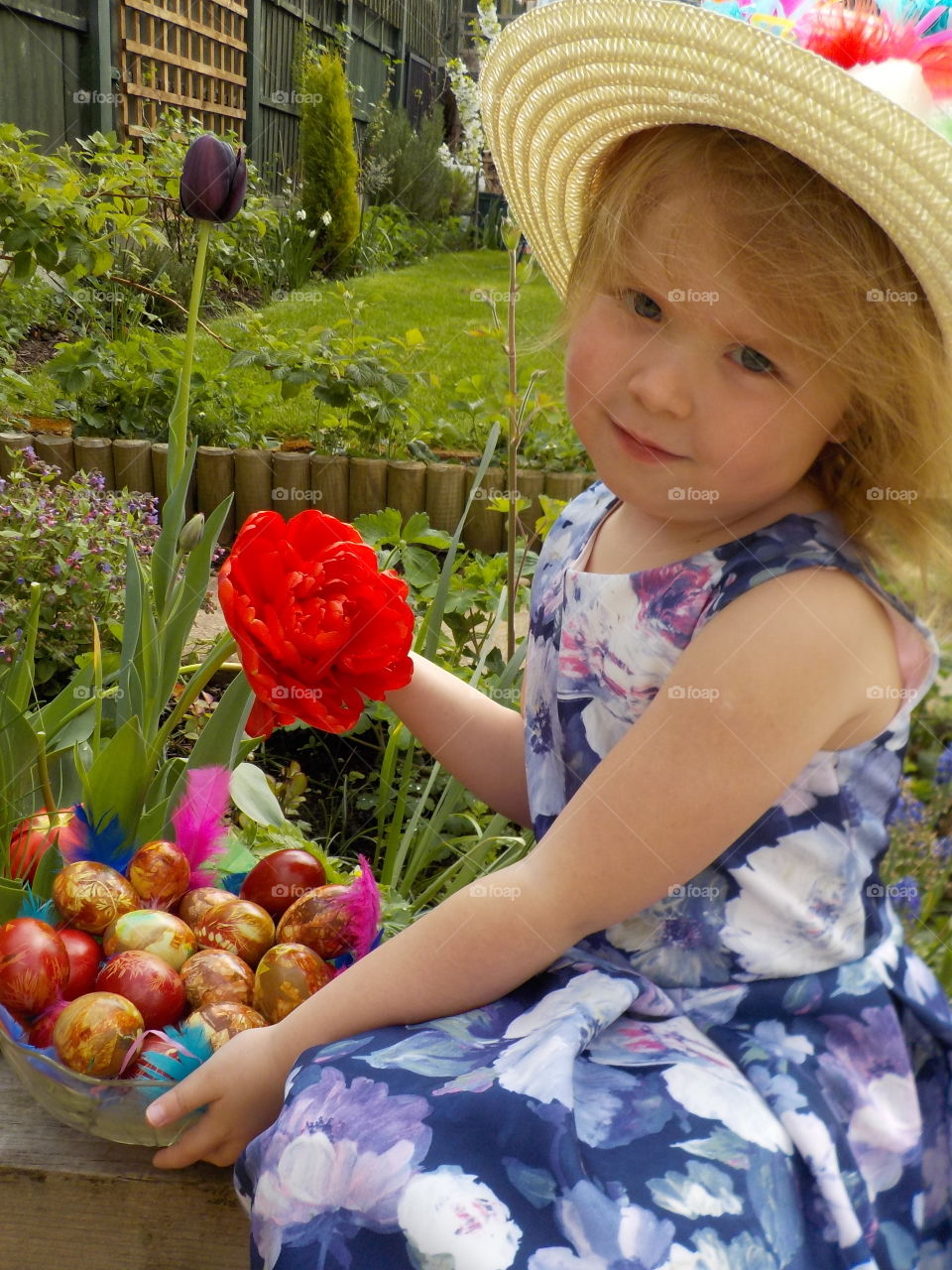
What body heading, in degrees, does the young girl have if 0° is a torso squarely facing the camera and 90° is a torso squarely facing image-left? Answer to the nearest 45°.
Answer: approximately 45°

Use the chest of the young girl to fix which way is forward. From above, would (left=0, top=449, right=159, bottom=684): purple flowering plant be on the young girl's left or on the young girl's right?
on the young girl's right

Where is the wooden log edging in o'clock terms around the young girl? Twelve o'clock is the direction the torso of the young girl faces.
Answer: The wooden log edging is roughly at 4 o'clock from the young girl.
